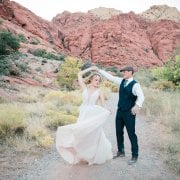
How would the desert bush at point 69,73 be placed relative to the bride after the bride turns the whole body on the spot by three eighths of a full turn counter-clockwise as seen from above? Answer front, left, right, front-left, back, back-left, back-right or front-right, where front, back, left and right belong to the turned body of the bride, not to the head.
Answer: front-left

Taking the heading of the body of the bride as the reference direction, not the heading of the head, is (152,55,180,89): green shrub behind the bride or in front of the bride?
behind

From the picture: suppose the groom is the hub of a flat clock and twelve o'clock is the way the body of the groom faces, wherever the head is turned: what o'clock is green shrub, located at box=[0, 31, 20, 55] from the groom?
The green shrub is roughly at 4 o'clock from the groom.

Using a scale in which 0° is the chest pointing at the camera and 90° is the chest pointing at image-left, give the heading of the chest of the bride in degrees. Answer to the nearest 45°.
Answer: approximately 0°

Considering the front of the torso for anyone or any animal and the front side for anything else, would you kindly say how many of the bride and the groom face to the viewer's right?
0

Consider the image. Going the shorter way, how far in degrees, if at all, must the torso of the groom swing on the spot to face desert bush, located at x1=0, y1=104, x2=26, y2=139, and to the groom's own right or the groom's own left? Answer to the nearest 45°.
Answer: approximately 90° to the groom's own right

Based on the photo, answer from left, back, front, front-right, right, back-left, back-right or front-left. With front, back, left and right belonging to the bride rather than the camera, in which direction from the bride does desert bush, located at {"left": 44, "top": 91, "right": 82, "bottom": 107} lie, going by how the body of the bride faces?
back

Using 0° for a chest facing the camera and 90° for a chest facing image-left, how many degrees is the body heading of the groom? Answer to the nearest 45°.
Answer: approximately 45°

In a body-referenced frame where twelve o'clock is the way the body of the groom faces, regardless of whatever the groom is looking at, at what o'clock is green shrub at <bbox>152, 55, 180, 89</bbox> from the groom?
The green shrub is roughly at 5 o'clock from the groom.

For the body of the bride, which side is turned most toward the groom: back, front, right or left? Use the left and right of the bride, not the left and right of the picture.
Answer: left

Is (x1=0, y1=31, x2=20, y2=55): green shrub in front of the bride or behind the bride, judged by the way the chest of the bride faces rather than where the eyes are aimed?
behind
